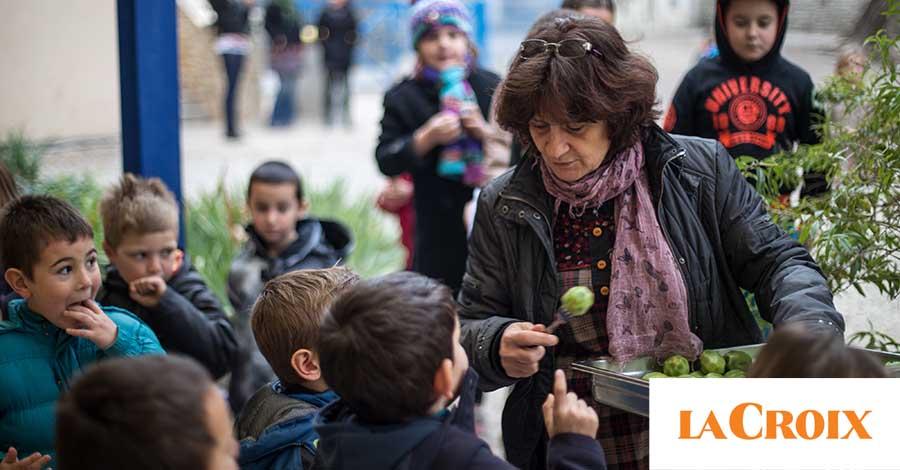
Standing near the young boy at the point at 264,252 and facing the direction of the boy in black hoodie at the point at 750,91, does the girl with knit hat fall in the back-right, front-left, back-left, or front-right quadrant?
front-left

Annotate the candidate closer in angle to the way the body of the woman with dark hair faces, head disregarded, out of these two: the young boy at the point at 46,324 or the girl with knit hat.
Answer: the young boy

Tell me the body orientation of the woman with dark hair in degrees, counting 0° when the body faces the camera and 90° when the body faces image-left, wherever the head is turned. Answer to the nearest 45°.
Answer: approximately 45°

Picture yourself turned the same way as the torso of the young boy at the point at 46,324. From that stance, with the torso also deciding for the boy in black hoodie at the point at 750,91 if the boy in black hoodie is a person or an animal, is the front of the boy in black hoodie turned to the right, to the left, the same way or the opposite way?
to the right

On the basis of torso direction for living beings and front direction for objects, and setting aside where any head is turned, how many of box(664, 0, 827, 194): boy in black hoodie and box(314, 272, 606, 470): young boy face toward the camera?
1

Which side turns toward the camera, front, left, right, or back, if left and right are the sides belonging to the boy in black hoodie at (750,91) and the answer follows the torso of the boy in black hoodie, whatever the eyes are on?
front

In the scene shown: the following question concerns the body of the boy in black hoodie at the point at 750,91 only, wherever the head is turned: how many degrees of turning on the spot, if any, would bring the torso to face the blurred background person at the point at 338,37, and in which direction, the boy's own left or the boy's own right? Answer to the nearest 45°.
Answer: approximately 135° to the boy's own right

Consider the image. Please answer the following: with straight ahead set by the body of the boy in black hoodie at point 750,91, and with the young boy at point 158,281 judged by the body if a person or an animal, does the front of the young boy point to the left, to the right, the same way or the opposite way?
to the left

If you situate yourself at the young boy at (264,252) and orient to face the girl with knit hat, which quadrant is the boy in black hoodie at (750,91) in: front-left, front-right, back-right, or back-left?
front-right

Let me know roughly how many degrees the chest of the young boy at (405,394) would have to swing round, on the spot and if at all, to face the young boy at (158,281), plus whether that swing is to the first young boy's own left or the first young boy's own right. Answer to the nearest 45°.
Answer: approximately 90° to the first young boy's own left

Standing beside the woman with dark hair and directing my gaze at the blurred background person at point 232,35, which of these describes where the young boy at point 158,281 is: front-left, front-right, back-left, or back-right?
front-left

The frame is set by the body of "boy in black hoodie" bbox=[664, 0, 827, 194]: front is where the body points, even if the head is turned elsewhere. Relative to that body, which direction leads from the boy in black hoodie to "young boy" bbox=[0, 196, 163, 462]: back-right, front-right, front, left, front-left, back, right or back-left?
front-right

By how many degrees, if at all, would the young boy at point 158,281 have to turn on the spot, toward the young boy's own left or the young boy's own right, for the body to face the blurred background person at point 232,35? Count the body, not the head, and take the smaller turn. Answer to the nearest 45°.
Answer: approximately 135° to the young boy's own left

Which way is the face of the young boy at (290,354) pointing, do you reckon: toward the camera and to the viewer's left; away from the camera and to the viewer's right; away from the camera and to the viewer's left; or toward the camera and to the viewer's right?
away from the camera and to the viewer's right

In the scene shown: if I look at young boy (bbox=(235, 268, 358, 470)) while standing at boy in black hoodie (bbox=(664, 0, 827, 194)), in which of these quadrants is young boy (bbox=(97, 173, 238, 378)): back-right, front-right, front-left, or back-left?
front-right

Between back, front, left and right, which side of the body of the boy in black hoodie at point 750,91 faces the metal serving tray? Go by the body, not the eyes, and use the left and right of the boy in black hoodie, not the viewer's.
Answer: front

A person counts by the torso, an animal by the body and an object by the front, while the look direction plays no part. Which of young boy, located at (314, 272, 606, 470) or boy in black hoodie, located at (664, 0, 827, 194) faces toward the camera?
the boy in black hoodie

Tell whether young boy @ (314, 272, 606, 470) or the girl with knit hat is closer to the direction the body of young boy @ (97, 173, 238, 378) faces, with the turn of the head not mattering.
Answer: the young boy

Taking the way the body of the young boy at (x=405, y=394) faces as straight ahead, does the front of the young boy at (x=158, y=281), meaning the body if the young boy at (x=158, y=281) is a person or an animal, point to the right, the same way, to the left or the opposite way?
to the right

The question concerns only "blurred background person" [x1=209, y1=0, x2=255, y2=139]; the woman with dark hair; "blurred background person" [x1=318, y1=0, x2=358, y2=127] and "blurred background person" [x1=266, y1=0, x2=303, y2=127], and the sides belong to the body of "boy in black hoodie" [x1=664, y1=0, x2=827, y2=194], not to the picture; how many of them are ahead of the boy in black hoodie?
1
